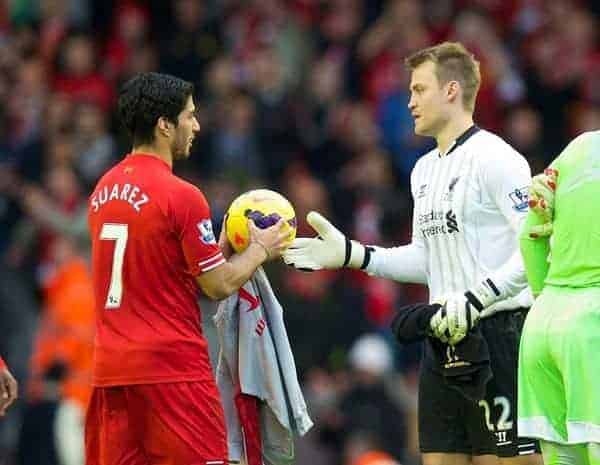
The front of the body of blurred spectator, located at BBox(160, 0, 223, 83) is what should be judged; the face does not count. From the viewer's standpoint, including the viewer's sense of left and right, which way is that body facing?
facing the viewer

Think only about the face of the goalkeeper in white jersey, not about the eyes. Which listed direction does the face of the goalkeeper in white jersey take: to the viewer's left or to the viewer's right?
to the viewer's left

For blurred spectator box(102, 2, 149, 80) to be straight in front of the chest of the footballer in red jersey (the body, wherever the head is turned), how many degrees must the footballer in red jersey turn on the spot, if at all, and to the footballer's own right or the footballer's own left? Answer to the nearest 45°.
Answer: approximately 45° to the footballer's own left

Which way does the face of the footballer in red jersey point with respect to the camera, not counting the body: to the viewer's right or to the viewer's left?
to the viewer's right

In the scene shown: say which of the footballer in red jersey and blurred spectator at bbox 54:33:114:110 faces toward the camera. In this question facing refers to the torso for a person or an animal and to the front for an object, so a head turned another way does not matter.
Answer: the blurred spectator

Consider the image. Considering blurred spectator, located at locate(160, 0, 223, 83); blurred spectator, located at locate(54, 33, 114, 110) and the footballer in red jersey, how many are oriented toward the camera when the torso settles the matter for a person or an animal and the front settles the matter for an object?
2

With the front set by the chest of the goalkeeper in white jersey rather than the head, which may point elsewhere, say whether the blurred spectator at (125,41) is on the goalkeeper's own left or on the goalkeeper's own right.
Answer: on the goalkeeper's own right

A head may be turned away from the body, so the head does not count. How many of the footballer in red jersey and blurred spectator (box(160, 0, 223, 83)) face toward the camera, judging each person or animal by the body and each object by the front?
1

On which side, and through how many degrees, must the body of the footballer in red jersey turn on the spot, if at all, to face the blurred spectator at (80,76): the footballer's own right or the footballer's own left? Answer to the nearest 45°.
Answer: approximately 45° to the footballer's own left

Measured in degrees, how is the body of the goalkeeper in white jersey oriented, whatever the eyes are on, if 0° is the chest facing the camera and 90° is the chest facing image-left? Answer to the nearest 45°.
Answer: approximately 45°

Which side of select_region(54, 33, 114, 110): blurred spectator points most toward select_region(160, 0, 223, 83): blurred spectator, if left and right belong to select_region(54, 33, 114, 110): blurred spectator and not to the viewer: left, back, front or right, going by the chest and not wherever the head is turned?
left

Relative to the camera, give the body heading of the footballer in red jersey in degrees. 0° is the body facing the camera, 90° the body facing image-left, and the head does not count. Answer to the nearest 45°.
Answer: approximately 225°
